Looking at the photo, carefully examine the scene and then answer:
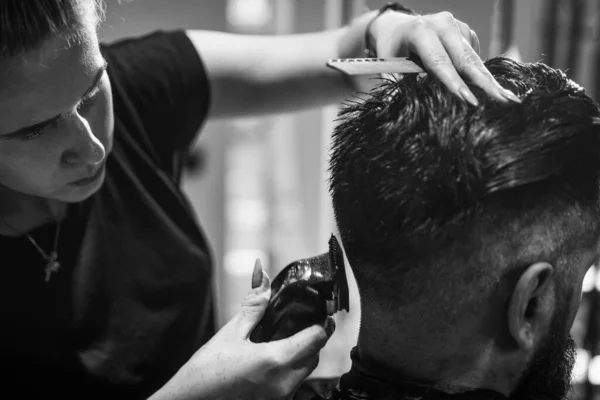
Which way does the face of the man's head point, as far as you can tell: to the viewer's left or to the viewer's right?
to the viewer's right
